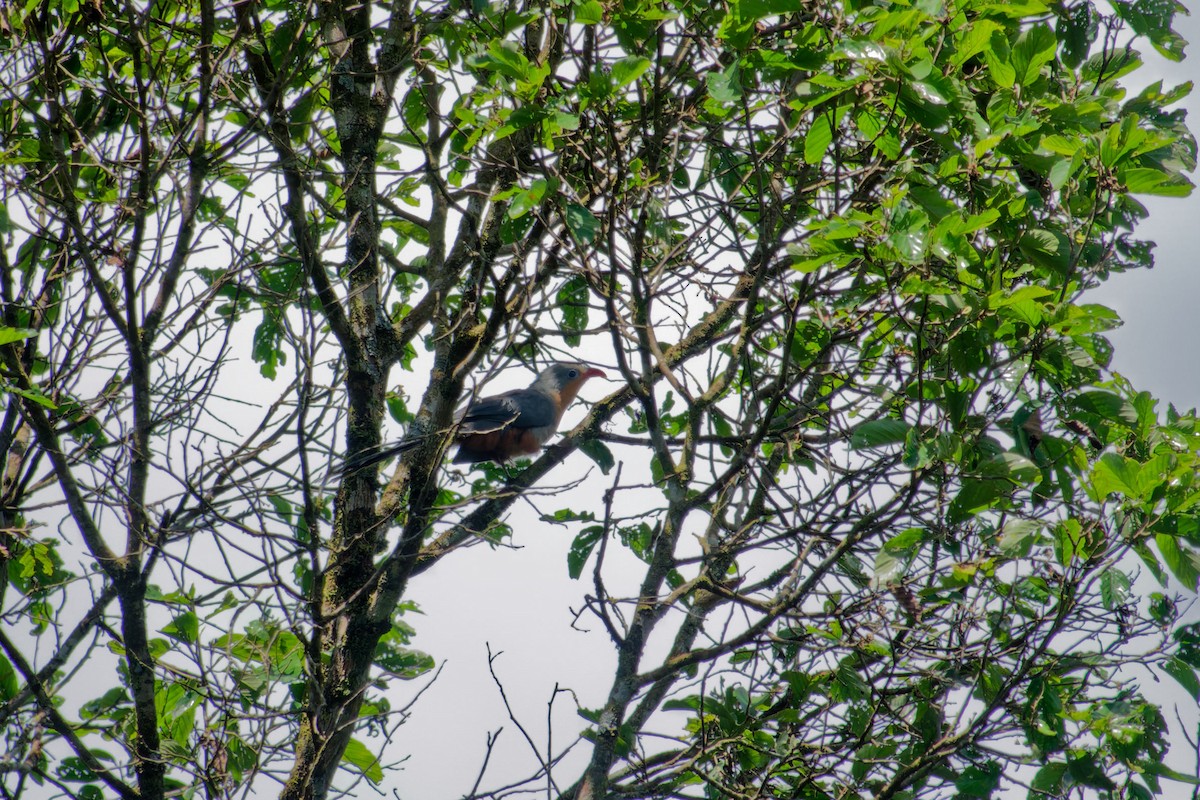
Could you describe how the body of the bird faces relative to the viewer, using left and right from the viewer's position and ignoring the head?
facing to the right of the viewer
